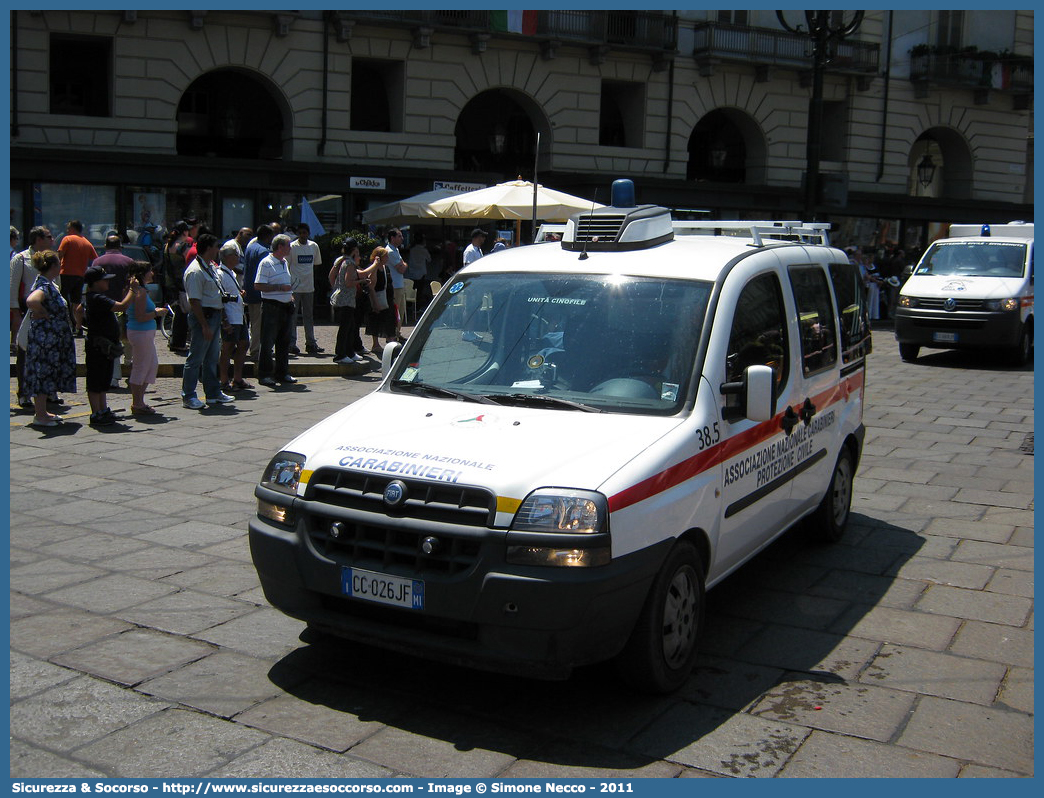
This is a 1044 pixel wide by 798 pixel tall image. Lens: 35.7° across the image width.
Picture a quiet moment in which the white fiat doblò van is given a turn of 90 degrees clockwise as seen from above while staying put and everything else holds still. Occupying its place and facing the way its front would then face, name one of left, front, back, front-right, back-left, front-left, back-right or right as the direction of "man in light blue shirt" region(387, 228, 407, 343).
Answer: front-right

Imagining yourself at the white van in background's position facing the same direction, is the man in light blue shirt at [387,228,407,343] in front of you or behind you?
in front

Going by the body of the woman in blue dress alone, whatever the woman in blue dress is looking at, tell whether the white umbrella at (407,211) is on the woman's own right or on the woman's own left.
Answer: on the woman's own left

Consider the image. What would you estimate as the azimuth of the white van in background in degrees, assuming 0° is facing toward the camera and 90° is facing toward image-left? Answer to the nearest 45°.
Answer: approximately 45°

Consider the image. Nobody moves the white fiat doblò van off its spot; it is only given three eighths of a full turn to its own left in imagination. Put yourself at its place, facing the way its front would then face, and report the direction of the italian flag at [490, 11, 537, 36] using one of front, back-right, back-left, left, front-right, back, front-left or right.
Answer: left

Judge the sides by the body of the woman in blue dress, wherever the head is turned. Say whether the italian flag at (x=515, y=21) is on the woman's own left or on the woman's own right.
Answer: on the woman's own left

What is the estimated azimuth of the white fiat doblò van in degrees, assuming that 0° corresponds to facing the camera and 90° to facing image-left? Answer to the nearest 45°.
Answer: approximately 45°

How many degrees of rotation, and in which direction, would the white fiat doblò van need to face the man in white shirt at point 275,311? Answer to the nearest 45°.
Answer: approximately 135° to its right

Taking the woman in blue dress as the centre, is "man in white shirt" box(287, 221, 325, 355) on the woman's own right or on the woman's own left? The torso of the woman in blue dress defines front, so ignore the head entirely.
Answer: on the woman's own left

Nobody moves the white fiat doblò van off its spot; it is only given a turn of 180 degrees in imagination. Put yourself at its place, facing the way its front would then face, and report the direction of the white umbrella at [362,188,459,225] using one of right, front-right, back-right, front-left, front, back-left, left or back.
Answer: front-left

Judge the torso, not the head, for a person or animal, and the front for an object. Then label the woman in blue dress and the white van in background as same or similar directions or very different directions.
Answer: very different directions
